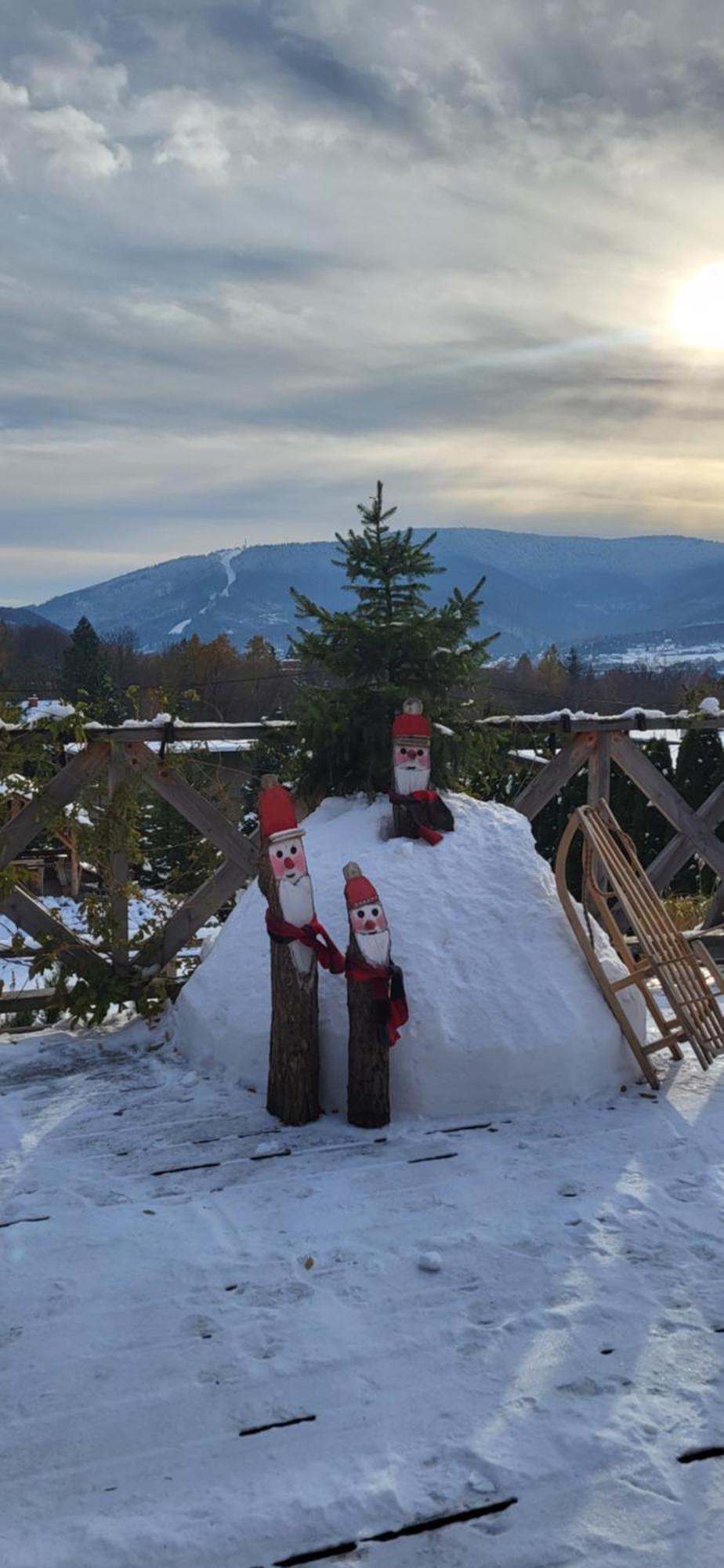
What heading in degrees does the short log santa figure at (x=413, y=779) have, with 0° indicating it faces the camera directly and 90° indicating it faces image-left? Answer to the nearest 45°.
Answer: approximately 0°

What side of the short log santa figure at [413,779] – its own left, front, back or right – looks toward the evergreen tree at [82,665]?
back

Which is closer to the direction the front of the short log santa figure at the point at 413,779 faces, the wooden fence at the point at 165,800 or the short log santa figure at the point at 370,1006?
the short log santa figure

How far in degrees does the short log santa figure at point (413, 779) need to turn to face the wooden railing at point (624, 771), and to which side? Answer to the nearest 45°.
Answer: approximately 135° to its left

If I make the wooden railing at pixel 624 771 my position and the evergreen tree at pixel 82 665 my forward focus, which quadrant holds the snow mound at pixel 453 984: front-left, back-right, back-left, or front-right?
back-left
